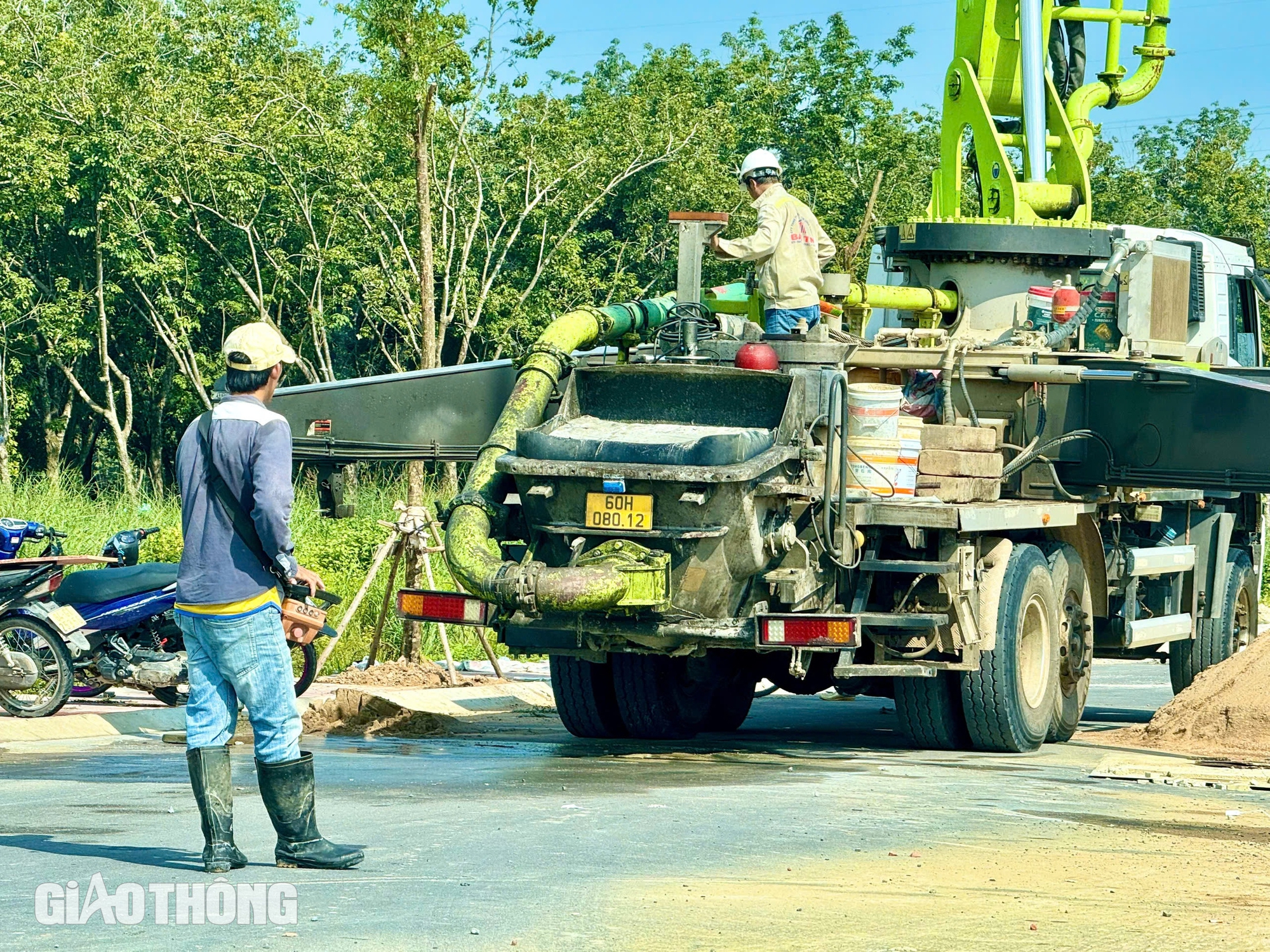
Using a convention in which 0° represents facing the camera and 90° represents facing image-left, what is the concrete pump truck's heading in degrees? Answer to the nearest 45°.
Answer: approximately 225°

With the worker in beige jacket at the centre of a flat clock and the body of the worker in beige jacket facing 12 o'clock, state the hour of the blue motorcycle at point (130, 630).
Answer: The blue motorcycle is roughly at 11 o'clock from the worker in beige jacket.

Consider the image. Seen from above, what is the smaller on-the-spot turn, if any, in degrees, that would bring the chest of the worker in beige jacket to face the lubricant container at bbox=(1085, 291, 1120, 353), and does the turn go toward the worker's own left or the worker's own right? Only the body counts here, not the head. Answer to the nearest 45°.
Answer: approximately 90° to the worker's own right

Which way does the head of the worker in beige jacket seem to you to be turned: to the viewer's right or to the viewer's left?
to the viewer's left

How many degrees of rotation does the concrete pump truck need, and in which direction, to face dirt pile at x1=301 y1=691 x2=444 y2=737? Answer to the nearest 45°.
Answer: approximately 135° to its left

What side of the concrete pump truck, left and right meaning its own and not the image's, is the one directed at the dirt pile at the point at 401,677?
left

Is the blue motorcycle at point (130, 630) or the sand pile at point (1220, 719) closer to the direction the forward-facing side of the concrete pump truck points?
the sand pile

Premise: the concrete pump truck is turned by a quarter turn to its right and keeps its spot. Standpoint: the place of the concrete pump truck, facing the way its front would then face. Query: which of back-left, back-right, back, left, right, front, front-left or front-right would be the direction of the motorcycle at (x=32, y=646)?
back-right

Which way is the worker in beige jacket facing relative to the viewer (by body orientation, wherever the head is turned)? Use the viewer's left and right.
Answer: facing away from the viewer and to the left of the viewer
